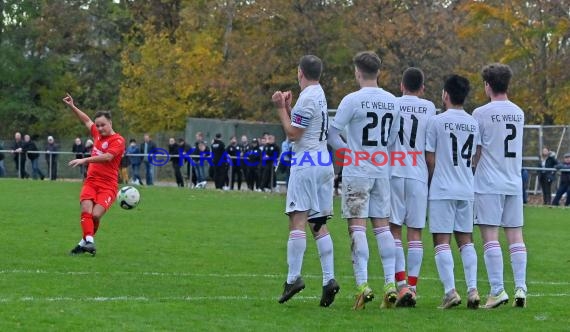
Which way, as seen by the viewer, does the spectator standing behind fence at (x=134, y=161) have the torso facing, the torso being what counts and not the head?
toward the camera

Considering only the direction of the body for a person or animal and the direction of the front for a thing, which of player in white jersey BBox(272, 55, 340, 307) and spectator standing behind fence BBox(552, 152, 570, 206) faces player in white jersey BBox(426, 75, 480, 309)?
the spectator standing behind fence

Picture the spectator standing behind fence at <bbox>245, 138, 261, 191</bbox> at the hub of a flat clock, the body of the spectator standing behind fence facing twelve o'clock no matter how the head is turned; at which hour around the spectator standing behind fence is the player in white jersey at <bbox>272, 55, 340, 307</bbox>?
The player in white jersey is roughly at 12 o'clock from the spectator standing behind fence.

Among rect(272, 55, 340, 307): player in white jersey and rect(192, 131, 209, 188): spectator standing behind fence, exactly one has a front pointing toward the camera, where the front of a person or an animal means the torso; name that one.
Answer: the spectator standing behind fence

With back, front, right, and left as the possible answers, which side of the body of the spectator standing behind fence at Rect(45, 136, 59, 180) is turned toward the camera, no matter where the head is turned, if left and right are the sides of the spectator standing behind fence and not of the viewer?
front

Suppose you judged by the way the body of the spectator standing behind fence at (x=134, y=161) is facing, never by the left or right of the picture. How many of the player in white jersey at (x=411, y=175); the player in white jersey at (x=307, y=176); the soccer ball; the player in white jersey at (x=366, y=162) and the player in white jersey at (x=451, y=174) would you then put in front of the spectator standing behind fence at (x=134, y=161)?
5

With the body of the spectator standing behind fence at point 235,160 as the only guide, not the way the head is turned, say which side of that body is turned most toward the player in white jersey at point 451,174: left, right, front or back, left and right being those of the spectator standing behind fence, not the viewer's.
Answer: front

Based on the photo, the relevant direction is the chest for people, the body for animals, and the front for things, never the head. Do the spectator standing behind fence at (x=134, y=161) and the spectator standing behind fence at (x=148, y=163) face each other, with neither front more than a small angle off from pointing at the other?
no

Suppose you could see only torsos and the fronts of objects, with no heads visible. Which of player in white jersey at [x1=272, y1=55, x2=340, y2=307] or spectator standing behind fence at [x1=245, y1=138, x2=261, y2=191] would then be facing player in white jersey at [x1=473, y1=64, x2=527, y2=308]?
the spectator standing behind fence

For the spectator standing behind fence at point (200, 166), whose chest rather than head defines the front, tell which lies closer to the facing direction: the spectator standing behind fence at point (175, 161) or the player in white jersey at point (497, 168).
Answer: the player in white jersey

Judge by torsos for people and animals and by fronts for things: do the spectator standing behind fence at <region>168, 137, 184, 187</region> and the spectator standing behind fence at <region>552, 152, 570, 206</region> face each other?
no

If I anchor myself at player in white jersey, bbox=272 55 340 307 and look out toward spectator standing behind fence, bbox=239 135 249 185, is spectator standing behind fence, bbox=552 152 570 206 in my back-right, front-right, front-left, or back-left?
front-right

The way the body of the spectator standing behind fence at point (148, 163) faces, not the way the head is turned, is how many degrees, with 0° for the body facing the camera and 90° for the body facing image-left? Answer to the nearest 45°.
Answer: approximately 0°

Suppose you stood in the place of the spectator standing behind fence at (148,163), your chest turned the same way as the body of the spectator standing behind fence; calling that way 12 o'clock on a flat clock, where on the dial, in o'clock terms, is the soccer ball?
The soccer ball is roughly at 12 o'clock from the spectator standing behind fence.

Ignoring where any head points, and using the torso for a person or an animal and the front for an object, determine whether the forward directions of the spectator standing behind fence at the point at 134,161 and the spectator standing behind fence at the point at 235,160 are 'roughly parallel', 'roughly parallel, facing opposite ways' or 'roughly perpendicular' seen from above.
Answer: roughly parallel

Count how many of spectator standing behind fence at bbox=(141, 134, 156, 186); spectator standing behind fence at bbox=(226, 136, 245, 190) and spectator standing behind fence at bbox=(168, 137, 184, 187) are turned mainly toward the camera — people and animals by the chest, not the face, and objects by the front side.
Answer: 3

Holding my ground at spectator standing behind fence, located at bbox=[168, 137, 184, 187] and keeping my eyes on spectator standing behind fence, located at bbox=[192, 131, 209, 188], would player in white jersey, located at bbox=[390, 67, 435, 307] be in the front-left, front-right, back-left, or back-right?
front-right

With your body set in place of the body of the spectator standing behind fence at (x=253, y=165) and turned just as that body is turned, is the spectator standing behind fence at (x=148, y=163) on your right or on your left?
on your right

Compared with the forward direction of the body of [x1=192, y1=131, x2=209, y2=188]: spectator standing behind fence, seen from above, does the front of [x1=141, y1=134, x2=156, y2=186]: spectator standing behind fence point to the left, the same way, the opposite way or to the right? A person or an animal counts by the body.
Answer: the same way

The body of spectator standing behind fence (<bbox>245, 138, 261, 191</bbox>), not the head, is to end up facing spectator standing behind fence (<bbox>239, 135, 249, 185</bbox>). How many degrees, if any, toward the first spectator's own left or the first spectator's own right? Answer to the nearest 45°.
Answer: approximately 135° to the first spectator's own right

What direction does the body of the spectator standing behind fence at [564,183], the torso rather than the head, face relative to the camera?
toward the camera

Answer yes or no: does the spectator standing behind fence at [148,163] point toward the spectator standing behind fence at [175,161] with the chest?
no

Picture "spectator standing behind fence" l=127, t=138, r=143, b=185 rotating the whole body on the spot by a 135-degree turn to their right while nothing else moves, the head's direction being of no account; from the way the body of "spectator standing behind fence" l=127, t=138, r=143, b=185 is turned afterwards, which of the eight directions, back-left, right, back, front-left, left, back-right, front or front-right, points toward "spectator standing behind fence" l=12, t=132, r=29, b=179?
front
